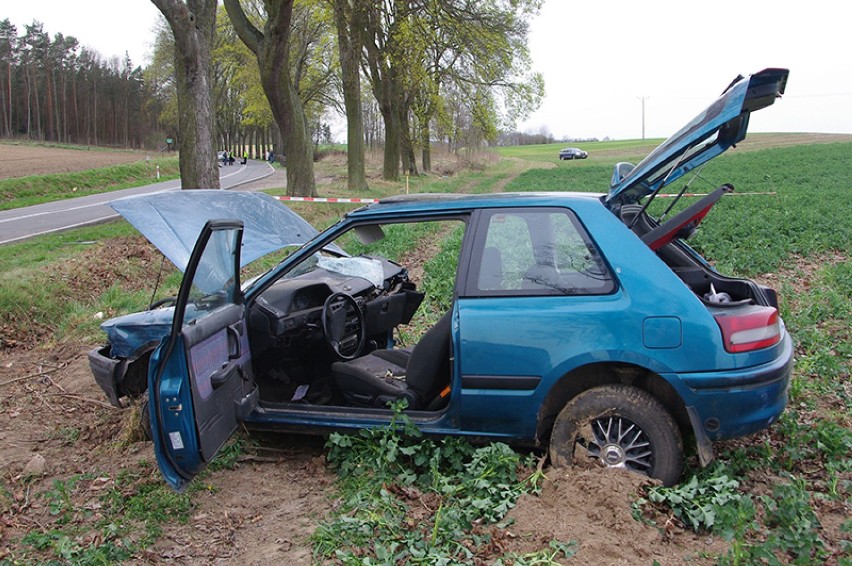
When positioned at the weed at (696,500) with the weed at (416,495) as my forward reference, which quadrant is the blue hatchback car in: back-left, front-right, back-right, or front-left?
front-right

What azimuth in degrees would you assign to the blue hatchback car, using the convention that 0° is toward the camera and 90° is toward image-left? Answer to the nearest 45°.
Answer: approximately 90°
